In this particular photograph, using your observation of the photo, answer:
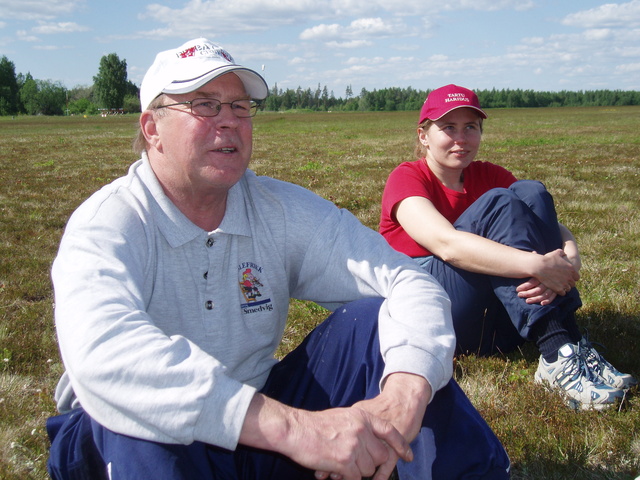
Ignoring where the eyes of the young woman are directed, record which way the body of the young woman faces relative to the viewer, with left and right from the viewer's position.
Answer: facing the viewer and to the right of the viewer

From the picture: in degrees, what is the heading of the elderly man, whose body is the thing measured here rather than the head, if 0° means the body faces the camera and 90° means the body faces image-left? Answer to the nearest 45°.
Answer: approximately 315°

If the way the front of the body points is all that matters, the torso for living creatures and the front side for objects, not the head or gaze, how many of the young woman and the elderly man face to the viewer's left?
0

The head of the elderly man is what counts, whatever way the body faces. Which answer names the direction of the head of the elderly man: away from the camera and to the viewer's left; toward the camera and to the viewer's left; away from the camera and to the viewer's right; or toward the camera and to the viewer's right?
toward the camera and to the viewer's right

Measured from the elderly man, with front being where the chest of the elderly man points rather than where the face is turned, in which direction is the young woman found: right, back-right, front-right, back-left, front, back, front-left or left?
left

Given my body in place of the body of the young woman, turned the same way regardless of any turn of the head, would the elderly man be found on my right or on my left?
on my right
